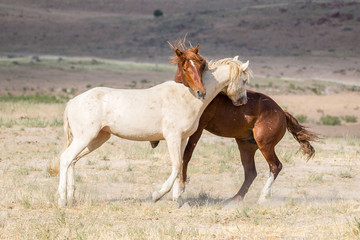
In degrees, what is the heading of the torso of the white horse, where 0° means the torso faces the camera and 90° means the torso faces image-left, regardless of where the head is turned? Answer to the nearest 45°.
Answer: approximately 270°

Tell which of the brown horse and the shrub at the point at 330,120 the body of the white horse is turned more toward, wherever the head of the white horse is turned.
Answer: the brown horse

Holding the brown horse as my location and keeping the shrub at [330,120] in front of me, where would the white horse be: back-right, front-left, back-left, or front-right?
back-left
